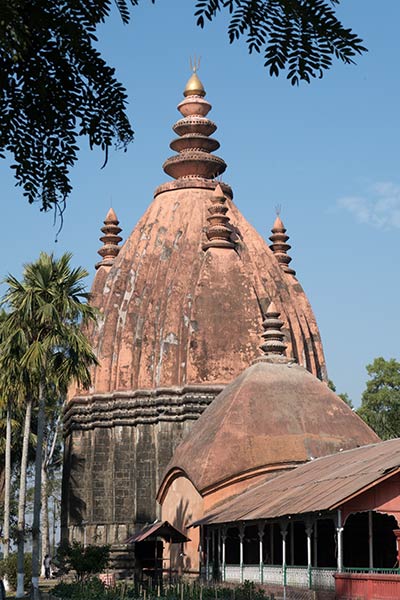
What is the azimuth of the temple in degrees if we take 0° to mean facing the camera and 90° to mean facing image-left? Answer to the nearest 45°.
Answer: approximately 315°
